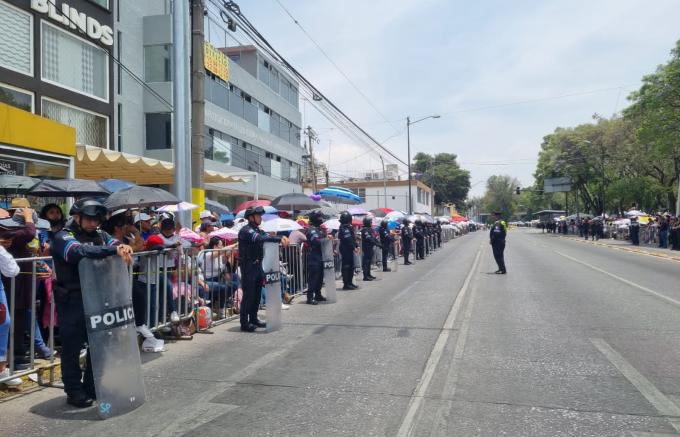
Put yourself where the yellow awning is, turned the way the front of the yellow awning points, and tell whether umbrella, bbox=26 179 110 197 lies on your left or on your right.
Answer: on your right

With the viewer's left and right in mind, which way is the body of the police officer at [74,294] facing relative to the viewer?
facing the viewer and to the right of the viewer

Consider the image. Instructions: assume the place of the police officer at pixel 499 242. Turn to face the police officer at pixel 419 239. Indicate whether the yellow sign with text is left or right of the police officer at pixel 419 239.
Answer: left

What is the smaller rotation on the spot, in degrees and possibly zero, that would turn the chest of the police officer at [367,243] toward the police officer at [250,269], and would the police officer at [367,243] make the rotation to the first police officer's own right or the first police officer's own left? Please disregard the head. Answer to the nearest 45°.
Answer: approximately 90° to the first police officer's own right

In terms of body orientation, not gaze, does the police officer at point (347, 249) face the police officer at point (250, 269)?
no

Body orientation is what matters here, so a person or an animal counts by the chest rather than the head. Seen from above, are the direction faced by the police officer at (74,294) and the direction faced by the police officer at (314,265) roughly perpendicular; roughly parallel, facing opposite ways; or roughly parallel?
roughly parallel

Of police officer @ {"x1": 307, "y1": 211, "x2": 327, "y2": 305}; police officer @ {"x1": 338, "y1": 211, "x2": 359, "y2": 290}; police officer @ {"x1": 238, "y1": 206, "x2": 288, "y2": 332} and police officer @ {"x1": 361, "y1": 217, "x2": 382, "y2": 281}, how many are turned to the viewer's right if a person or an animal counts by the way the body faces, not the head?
4

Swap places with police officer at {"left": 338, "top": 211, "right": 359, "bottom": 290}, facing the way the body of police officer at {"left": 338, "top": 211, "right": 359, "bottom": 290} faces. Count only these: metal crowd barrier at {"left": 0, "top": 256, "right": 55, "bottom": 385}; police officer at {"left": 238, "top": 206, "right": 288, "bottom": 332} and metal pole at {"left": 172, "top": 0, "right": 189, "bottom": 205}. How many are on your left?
0

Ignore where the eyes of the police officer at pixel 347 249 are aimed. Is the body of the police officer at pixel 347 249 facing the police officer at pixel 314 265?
no

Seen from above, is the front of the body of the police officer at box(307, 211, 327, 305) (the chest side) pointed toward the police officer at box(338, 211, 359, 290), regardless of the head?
no

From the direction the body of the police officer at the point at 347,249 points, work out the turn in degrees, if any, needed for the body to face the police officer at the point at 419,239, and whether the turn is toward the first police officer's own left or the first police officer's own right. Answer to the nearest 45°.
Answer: approximately 90° to the first police officer's own left

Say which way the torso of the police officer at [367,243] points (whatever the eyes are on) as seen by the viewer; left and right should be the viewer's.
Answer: facing to the right of the viewer

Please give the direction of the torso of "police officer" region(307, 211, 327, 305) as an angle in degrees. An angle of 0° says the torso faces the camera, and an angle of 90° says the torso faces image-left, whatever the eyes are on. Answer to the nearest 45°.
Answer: approximately 270°

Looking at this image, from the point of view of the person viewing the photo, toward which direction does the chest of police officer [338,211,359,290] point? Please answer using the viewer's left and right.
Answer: facing to the right of the viewer

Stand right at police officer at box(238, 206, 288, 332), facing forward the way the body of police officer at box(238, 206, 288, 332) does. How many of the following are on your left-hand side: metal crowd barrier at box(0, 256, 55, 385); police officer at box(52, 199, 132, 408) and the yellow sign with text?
1

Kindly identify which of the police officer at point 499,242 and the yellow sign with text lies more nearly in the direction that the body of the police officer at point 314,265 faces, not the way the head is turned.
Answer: the police officer

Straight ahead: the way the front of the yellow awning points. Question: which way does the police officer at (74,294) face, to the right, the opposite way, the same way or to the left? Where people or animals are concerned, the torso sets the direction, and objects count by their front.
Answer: the same way

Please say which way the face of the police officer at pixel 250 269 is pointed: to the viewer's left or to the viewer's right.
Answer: to the viewer's right

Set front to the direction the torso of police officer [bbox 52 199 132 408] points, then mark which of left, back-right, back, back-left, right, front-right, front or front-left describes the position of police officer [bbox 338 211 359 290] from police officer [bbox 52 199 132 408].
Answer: left

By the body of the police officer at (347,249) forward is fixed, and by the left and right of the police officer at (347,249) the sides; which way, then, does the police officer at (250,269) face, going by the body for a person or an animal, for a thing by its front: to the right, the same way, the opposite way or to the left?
the same way
